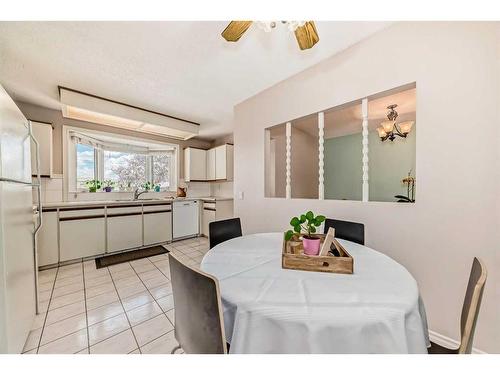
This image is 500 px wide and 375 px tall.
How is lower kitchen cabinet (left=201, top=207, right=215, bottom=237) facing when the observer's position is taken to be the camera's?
facing the viewer and to the left of the viewer

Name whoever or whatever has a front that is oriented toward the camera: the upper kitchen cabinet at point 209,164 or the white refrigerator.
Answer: the upper kitchen cabinet

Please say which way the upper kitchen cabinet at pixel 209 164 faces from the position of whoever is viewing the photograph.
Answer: facing the viewer

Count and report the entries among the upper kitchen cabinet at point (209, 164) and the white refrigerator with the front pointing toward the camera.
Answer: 1

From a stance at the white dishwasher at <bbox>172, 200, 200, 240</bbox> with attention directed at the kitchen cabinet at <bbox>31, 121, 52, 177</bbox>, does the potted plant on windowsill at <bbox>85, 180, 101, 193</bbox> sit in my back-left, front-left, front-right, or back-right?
front-right

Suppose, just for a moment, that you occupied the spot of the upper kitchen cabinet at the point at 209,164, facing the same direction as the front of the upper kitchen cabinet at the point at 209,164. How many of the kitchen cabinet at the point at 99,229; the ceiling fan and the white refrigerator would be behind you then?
0

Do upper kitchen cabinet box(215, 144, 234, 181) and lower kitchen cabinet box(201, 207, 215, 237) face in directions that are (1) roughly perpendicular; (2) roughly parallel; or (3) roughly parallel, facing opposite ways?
roughly parallel

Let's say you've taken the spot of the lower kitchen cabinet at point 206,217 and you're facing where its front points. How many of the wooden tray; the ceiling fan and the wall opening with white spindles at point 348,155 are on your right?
0

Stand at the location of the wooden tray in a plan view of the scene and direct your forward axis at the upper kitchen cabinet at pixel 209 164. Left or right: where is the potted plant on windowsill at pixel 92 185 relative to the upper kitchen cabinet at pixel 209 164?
left

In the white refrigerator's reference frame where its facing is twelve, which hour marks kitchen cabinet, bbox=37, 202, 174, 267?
The kitchen cabinet is roughly at 10 o'clock from the white refrigerator.

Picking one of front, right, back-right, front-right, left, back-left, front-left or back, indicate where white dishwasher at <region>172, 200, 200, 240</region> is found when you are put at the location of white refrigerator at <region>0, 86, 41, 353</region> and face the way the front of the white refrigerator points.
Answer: front-left

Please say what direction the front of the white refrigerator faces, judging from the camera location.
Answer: facing to the right of the viewer
